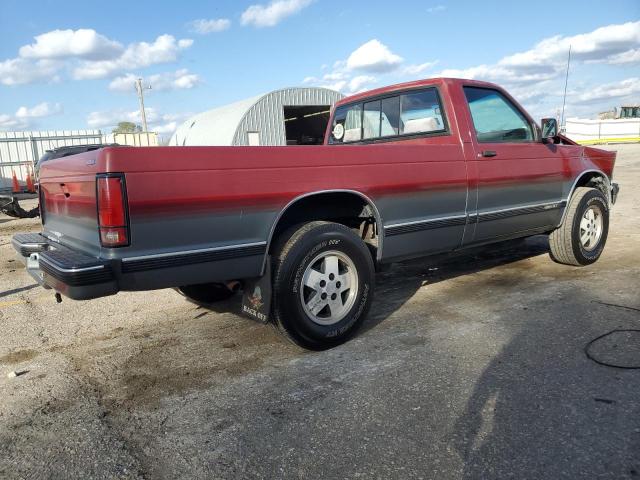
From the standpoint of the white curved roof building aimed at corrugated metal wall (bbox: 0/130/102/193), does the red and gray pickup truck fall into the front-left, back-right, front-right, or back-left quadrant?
front-left

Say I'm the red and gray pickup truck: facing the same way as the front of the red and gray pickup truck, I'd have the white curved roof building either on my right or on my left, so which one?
on my left

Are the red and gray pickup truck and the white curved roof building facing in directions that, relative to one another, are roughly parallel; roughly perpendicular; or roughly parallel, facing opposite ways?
roughly perpendicular

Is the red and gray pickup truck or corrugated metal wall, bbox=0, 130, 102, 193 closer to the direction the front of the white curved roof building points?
the red and gray pickup truck

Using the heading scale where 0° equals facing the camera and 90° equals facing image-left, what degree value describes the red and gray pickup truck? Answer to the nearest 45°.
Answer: approximately 225°

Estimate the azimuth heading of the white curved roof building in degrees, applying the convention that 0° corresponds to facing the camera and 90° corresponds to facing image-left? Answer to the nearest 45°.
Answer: approximately 315°

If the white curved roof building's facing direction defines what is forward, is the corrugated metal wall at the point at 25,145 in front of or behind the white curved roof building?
behind
